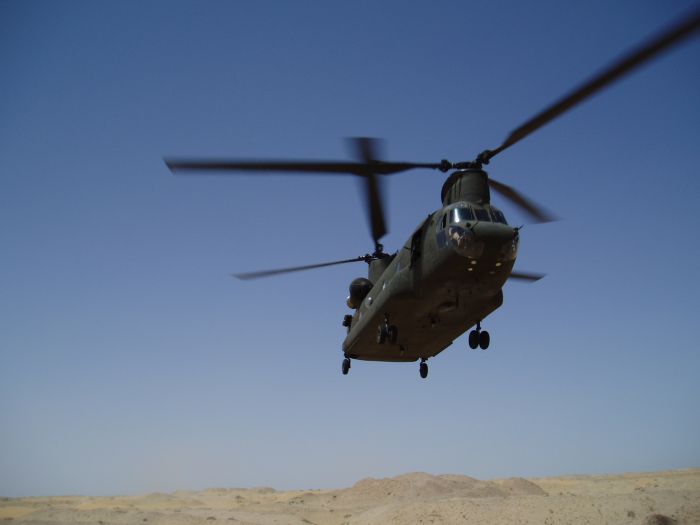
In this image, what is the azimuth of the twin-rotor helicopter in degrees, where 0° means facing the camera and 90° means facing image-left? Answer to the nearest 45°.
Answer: approximately 315°
